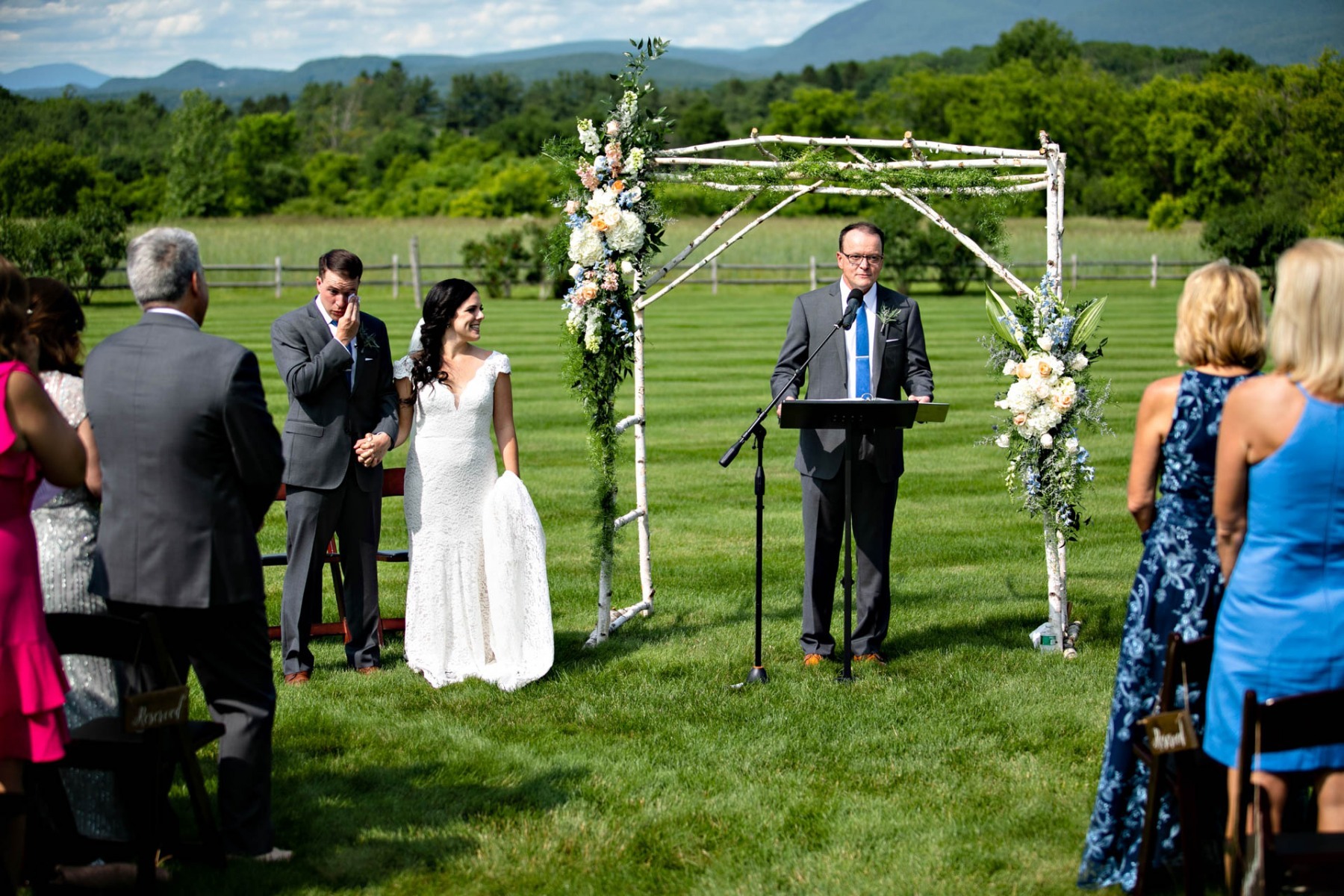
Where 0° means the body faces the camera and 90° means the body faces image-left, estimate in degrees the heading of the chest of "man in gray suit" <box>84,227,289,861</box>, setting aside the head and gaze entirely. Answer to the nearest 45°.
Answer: approximately 225°

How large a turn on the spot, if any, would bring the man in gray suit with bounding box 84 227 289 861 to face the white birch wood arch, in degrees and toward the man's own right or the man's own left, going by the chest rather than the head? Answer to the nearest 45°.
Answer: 0° — they already face it

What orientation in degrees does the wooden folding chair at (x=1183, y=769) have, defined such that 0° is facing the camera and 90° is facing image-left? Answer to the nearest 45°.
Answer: approximately 135°

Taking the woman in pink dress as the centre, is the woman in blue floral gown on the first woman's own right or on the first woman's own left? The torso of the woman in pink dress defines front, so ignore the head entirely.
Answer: on the first woman's own right

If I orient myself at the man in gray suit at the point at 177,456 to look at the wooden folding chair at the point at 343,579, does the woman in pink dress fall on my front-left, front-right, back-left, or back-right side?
back-left

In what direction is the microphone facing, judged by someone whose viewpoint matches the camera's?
facing away from the viewer and to the right of the viewer

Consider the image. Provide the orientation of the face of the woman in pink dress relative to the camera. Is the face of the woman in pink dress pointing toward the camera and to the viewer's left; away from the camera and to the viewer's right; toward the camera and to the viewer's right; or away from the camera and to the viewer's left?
away from the camera and to the viewer's right

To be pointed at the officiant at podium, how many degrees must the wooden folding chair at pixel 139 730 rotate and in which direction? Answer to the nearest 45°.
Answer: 0° — it already faces them

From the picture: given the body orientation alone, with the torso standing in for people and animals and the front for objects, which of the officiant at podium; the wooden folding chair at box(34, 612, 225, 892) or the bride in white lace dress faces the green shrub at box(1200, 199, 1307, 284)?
the wooden folding chair

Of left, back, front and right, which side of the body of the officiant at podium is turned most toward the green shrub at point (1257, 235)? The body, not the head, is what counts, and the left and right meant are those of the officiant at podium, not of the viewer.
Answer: back

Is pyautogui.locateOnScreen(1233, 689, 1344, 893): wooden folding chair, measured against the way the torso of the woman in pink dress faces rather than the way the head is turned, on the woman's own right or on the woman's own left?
on the woman's own right
